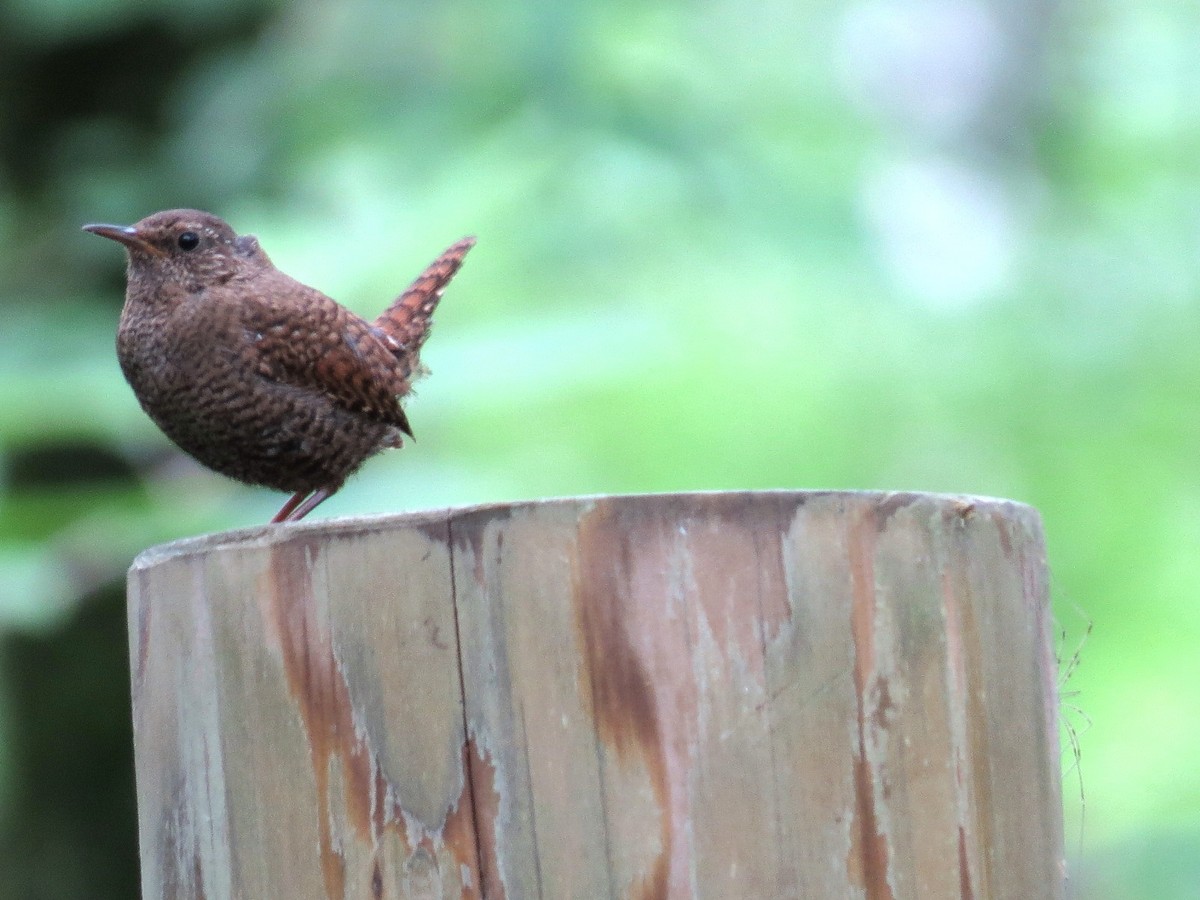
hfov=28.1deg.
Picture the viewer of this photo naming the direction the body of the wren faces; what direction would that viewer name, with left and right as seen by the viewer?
facing to the left of the viewer
